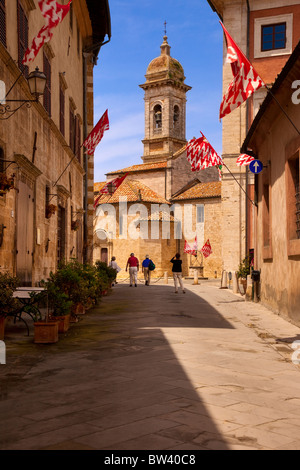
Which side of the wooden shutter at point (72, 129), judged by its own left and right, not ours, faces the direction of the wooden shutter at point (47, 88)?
right

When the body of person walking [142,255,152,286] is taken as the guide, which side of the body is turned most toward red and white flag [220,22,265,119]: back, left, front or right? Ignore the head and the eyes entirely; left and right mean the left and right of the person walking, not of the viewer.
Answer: back

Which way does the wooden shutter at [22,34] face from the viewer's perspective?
to the viewer's right

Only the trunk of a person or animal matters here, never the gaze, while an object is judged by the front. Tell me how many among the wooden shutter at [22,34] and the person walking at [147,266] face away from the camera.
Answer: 1

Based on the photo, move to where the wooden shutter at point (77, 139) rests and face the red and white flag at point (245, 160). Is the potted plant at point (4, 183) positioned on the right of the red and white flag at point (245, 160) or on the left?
right

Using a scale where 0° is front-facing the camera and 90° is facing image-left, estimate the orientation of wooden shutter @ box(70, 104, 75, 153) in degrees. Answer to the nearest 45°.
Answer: approximately 270°

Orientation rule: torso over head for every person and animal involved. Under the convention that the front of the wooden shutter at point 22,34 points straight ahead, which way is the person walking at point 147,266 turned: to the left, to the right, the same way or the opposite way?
to the left

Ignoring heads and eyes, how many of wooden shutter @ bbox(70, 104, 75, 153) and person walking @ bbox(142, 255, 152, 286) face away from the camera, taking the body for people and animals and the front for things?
1

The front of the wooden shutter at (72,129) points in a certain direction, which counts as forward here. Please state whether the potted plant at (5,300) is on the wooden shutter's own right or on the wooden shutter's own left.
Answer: on the wooden shutter's own right

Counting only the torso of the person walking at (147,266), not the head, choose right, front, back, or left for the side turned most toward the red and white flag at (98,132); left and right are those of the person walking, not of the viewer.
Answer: back

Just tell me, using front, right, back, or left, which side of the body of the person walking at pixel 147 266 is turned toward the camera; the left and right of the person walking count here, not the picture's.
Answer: back

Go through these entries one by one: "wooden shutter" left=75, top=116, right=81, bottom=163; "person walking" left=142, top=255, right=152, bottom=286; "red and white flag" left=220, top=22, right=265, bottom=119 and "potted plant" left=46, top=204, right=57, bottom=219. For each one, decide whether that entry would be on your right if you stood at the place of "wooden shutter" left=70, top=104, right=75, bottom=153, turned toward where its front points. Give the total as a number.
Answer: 2

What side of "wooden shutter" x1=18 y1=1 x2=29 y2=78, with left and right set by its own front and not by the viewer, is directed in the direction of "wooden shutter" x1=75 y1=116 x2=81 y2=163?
left
